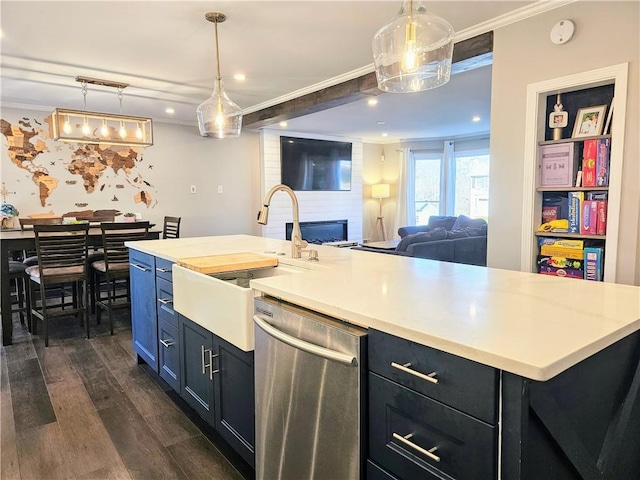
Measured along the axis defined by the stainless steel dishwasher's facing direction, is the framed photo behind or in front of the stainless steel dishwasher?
behind

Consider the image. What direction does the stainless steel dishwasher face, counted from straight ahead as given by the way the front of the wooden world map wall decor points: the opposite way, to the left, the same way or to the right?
to the right

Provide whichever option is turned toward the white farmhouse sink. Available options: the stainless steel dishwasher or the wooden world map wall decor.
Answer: the wooden world map wall decor

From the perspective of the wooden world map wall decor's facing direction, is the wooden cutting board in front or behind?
in front

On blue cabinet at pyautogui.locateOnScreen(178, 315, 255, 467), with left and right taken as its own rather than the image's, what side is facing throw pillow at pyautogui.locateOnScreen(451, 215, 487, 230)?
back

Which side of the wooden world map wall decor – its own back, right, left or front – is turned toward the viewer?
front

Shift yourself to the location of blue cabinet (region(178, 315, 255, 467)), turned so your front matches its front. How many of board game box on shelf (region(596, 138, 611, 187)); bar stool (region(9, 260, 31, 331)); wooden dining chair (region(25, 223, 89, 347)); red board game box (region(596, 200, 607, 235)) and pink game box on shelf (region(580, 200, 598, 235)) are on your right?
2

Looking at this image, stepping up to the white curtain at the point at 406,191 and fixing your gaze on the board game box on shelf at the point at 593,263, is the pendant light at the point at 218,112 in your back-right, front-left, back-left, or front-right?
front-right

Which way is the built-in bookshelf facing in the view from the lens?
facing the viewer and to the left of the viewer

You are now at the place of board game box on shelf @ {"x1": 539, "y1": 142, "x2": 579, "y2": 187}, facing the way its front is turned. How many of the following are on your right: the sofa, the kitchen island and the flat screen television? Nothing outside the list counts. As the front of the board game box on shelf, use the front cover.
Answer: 2

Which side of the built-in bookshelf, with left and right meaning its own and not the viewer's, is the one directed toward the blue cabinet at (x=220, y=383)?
front

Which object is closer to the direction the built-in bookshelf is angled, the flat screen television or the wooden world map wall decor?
the wooden world map wall decor

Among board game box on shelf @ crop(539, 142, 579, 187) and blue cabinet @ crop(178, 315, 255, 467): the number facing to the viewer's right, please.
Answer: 0

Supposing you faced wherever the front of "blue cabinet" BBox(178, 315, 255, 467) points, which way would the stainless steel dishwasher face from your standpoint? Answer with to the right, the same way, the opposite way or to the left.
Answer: the same way

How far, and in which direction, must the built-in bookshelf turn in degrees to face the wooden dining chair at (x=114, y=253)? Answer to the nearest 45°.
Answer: approximately 45° to its right

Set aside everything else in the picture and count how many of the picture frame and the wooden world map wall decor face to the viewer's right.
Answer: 0

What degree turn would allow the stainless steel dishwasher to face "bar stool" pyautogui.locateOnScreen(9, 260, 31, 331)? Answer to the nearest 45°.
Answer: approximately 90° to its right
